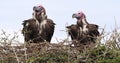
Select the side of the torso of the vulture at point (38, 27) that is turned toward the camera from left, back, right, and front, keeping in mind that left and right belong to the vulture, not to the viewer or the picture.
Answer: front

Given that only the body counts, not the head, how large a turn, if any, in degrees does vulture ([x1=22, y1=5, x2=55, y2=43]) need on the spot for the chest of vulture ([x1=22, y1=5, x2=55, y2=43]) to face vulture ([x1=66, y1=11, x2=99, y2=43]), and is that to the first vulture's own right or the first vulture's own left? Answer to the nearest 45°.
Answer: approximately 90° to the first vulture's own left
